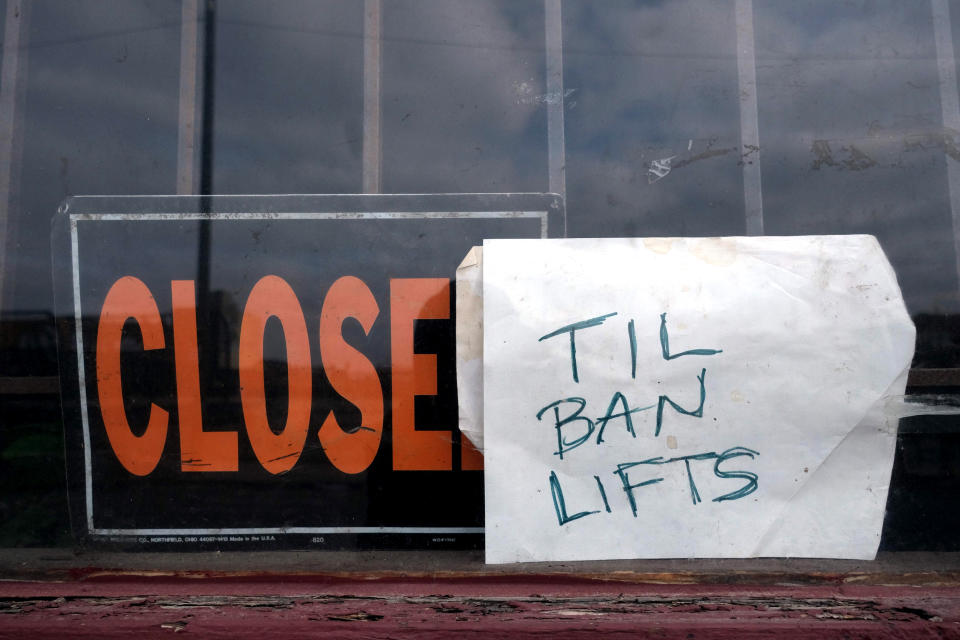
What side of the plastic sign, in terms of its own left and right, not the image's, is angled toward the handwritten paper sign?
left

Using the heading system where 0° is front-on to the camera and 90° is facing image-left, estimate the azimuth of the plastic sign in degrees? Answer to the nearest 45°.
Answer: approximately 0°

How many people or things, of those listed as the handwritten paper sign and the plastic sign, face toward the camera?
2

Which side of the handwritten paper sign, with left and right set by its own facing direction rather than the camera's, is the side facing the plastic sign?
right

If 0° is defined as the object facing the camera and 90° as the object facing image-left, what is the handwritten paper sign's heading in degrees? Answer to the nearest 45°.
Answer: approximately 0°
